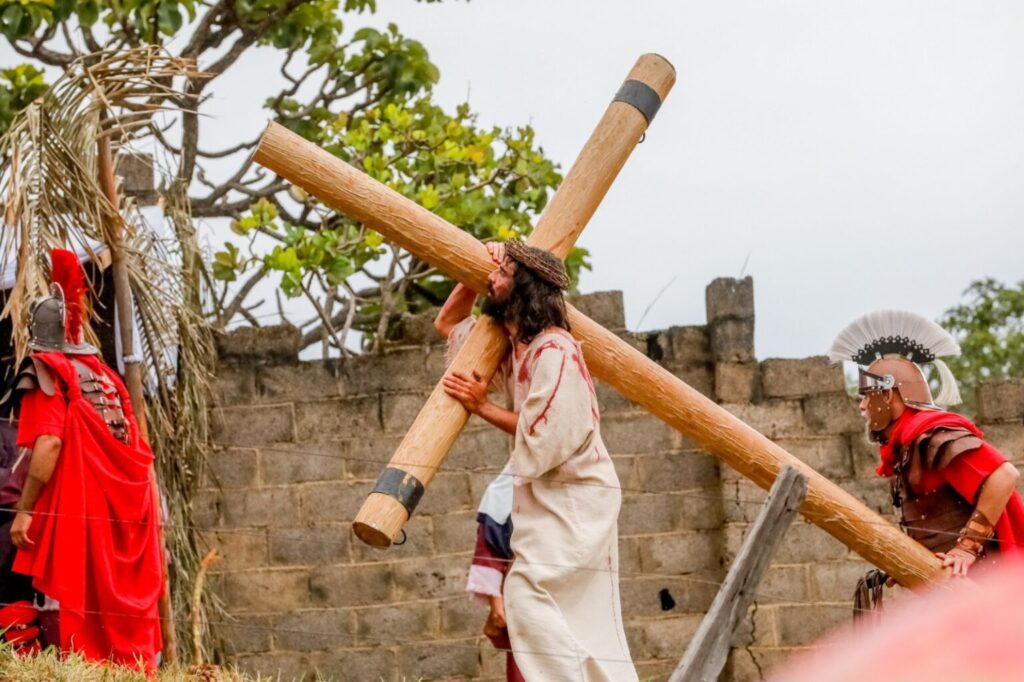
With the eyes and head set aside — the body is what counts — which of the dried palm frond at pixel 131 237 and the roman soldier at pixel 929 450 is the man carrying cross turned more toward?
the dried palm frond

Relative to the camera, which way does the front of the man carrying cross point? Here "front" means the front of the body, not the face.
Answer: to the viewer's left

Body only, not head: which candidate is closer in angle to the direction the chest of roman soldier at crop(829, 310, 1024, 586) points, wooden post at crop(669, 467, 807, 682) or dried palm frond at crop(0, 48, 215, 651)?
the dried palm frond

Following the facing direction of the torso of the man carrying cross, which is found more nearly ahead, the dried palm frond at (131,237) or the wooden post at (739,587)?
the dried palm frond

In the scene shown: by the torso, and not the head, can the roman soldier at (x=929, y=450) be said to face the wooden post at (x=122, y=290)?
yes

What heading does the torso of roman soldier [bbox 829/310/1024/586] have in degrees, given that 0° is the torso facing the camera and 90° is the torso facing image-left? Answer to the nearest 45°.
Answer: approximately 90°
